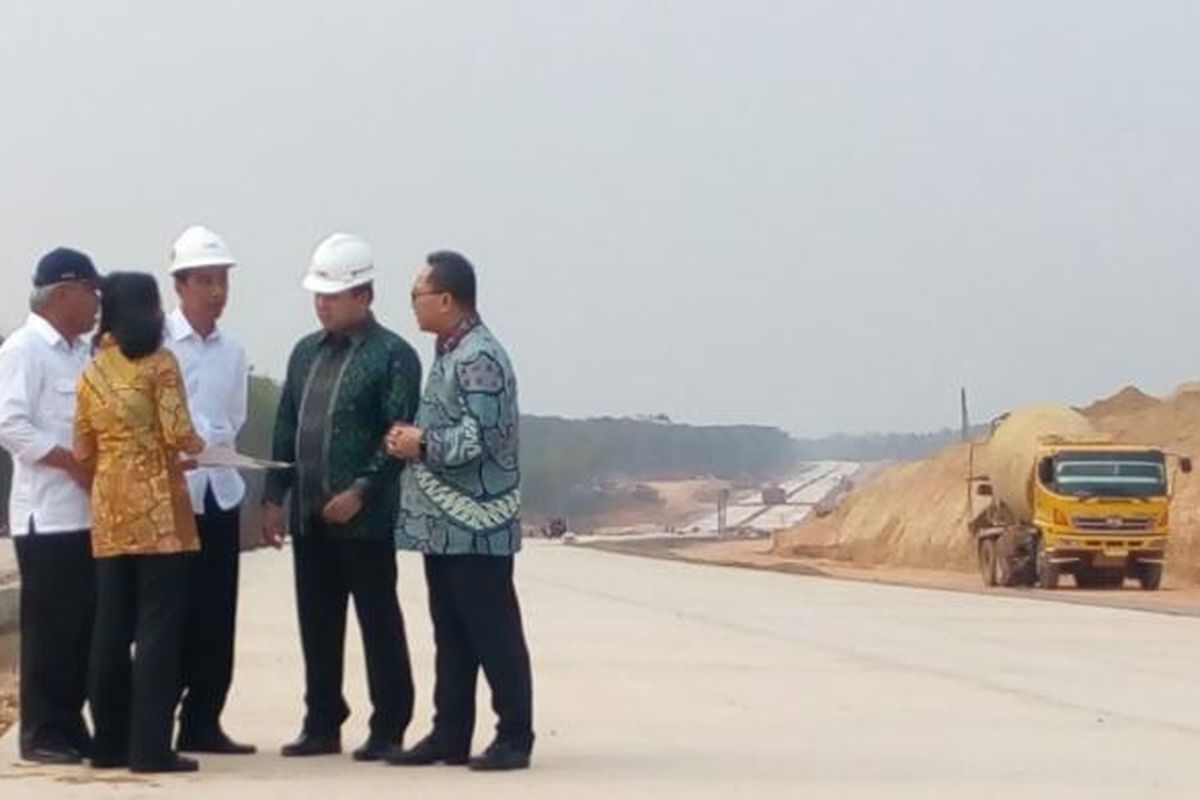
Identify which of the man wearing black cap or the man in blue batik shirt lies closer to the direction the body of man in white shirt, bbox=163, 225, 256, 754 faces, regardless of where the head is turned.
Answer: the man in blue batik shirt

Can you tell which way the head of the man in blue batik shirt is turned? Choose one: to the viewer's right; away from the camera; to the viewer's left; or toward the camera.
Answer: to the viewer's left

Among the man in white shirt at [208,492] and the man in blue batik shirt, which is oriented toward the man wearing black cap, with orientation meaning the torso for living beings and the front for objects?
the man in blue batik shirt

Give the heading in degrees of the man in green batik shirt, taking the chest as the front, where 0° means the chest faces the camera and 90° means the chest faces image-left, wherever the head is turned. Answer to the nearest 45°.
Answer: approximately 45°

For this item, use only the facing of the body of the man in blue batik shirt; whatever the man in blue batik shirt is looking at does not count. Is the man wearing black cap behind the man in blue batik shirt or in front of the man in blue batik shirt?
in front

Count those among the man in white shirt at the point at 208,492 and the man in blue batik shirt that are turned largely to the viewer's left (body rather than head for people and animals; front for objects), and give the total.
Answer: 1

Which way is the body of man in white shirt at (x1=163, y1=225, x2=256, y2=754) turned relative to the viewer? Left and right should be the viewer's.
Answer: facing the viewer and to the right of the viewer

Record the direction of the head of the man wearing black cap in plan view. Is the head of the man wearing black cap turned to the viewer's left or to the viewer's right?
to the viewer's right

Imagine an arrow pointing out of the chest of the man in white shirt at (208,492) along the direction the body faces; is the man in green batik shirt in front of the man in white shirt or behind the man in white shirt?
in front

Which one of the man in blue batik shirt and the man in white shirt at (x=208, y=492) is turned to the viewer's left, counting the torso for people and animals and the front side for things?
the man in blue batik shirt

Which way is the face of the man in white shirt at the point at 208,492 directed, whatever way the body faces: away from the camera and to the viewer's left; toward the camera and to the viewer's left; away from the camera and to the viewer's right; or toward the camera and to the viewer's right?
toward the camera and to the viewer's right

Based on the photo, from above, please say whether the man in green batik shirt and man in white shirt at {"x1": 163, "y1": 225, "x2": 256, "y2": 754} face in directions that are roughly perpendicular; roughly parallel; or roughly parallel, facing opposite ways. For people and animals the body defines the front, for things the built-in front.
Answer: roughly perpendicular

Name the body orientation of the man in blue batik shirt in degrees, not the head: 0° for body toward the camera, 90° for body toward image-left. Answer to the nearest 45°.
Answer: approximately 90°
